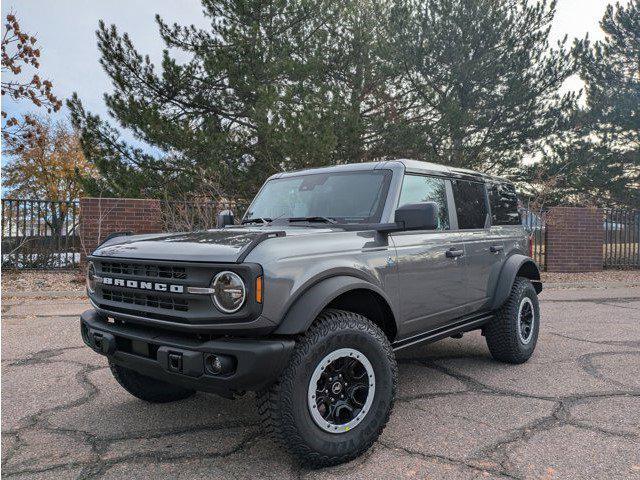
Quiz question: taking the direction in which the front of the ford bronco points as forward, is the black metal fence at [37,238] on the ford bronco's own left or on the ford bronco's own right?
on the ford bronco's own right

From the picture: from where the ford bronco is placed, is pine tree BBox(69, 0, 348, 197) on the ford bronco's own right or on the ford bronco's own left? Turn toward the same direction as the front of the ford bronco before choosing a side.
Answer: on the ford bronco's own right

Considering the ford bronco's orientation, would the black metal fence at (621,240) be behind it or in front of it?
behind

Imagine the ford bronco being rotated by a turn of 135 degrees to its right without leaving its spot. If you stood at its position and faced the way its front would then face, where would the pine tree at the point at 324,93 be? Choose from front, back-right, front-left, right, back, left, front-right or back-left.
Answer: front

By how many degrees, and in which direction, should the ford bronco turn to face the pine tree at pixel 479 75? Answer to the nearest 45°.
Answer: approximately 135° to its right

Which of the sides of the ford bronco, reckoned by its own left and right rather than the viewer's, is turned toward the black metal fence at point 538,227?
back

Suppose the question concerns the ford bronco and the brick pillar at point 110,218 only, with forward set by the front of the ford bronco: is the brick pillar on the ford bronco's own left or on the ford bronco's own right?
on the ford bronco's own right

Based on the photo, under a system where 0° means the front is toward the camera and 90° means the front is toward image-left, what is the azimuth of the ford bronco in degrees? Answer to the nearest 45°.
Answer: approximately 45°

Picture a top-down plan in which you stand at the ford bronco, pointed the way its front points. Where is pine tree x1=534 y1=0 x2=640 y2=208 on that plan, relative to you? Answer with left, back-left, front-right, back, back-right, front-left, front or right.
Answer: back
